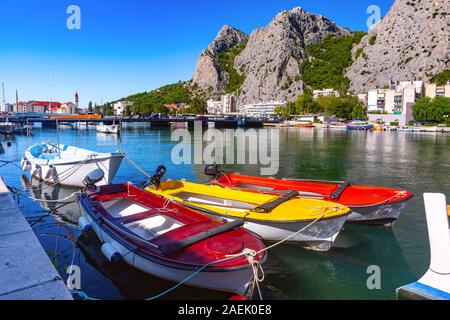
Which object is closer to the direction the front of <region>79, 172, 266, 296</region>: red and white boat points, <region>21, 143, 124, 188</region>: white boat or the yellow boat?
the yellow boat

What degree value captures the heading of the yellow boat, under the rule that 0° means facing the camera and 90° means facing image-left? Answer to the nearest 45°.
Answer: approximately 315°

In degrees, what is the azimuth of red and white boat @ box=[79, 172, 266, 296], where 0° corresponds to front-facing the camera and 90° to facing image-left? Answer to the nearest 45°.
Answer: approximately 315°

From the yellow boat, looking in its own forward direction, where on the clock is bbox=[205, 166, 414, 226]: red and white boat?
The red and white boat is roughly at 9 o'clock from the yellow boat.

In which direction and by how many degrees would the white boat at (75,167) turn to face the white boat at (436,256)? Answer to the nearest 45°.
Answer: approximately 45° to its right

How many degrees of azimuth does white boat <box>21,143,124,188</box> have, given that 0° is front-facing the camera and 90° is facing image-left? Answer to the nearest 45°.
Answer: approximately 315°

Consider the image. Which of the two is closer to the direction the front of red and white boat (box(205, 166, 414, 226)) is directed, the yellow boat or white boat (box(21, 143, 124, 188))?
the yellow boat

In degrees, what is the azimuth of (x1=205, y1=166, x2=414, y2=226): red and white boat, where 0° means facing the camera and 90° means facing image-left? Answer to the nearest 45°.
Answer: approximately 315°

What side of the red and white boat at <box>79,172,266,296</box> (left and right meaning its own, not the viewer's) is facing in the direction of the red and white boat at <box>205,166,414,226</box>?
left
